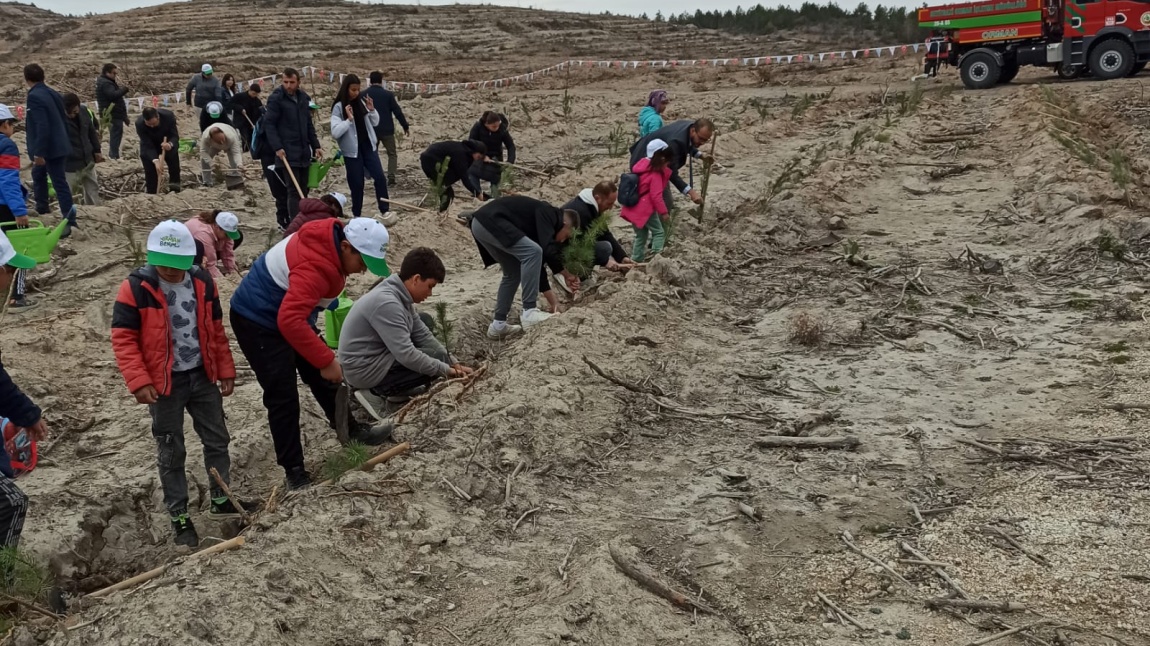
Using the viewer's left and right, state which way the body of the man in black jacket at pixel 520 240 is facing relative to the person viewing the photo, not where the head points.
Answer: facing to the right of the viewer

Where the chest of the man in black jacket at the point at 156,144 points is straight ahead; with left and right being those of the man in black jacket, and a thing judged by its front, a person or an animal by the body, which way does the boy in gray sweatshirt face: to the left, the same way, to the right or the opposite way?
to the left

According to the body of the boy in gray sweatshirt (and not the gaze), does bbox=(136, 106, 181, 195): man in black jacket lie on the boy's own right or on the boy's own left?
on the boy's own left

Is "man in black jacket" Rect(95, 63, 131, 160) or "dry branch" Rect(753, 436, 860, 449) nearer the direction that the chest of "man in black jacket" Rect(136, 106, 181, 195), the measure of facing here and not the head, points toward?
the dry branch

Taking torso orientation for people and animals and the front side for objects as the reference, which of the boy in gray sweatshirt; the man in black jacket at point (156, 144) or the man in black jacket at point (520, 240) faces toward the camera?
the man in black jacket at point (156, 144)

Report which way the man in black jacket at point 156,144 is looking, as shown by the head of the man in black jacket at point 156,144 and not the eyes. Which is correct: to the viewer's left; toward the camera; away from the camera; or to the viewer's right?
toward the camera

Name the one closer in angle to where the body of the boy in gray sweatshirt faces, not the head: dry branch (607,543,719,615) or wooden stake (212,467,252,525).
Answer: the dry branch

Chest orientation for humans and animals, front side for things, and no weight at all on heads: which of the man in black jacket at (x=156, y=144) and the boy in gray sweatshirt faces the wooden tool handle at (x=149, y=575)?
the man in black jacket

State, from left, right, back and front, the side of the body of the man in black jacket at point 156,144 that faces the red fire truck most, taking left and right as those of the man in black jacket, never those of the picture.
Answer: left

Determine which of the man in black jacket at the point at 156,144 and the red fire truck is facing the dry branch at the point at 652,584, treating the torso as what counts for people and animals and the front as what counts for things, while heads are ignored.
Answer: the man in black jacket

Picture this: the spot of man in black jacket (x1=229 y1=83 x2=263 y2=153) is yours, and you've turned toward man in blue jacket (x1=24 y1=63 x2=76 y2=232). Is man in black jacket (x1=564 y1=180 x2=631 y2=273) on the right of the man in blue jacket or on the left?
left

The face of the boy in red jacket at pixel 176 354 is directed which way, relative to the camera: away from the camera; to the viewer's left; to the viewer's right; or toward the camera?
toward the camera

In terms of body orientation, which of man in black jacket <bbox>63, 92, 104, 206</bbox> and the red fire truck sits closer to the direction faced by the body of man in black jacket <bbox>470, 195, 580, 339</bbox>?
the red fire truck

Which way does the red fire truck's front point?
to the viewer's right

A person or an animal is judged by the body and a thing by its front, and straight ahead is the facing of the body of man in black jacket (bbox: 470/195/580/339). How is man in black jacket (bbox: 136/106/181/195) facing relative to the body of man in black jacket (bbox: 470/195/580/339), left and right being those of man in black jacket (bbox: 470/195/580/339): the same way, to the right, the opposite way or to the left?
to the right

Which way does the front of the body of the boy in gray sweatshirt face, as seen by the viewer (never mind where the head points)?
to the viewer's right

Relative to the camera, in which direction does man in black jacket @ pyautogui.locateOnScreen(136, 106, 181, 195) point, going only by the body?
toward the camera
